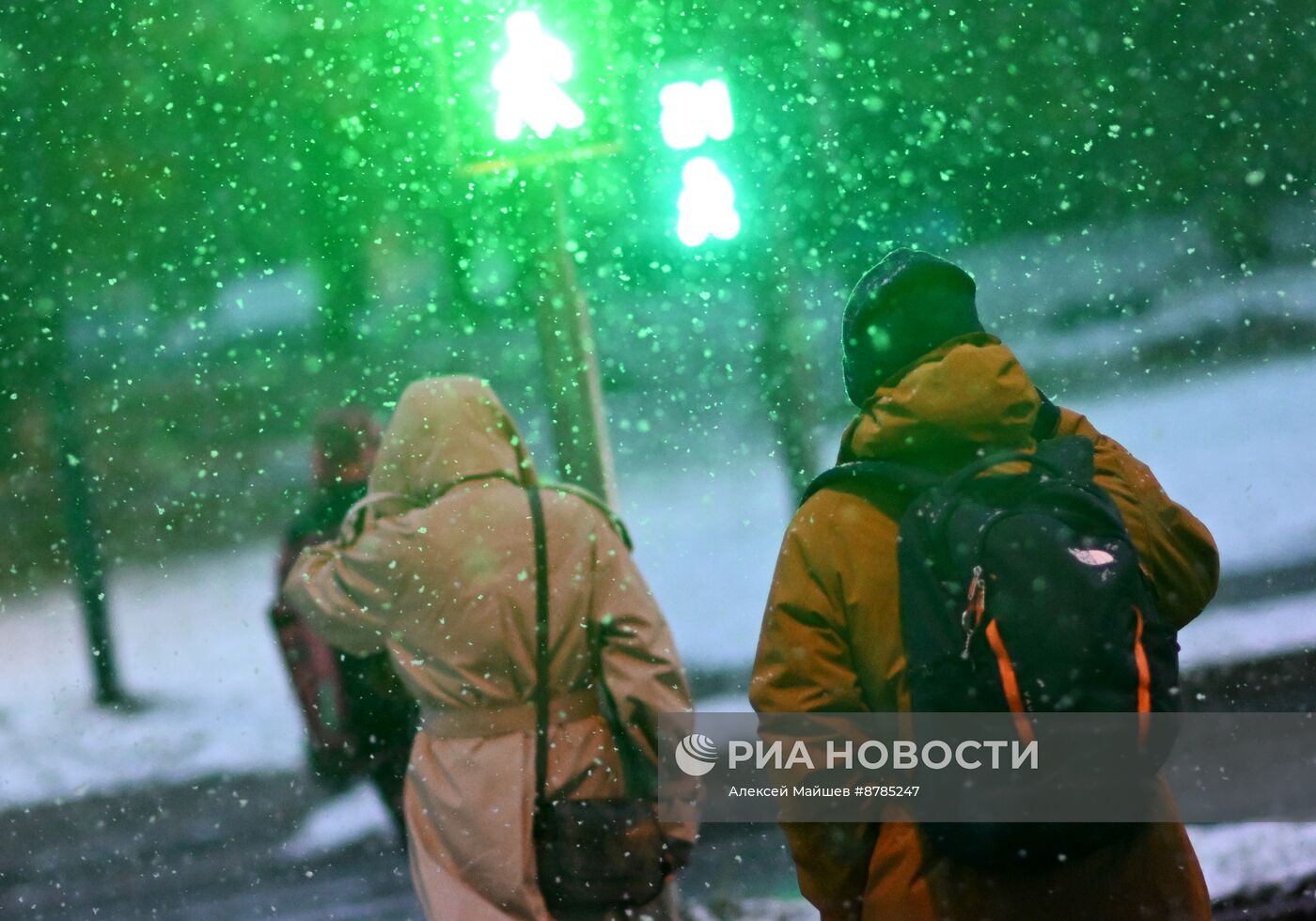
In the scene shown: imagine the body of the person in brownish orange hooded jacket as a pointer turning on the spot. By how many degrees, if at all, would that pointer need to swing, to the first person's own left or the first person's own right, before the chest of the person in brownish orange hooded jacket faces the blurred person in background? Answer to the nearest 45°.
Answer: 0° — they already face them

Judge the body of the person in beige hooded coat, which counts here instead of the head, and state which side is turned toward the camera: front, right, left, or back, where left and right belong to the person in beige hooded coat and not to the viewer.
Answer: back

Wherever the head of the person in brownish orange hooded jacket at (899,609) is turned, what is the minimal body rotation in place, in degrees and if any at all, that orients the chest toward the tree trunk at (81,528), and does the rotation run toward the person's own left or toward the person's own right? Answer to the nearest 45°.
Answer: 0° — they already face it

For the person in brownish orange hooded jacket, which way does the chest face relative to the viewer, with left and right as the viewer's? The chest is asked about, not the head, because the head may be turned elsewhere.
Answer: facing away from the viewer and to the left of the viewer

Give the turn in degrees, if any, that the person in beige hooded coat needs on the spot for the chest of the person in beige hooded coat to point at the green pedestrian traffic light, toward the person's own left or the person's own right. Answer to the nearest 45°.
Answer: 0° — they already face it

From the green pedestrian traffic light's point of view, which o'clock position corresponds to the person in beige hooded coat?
The person in beige hooded coat is roughly at 12 o'clock from the green pedestrian traffic light.
